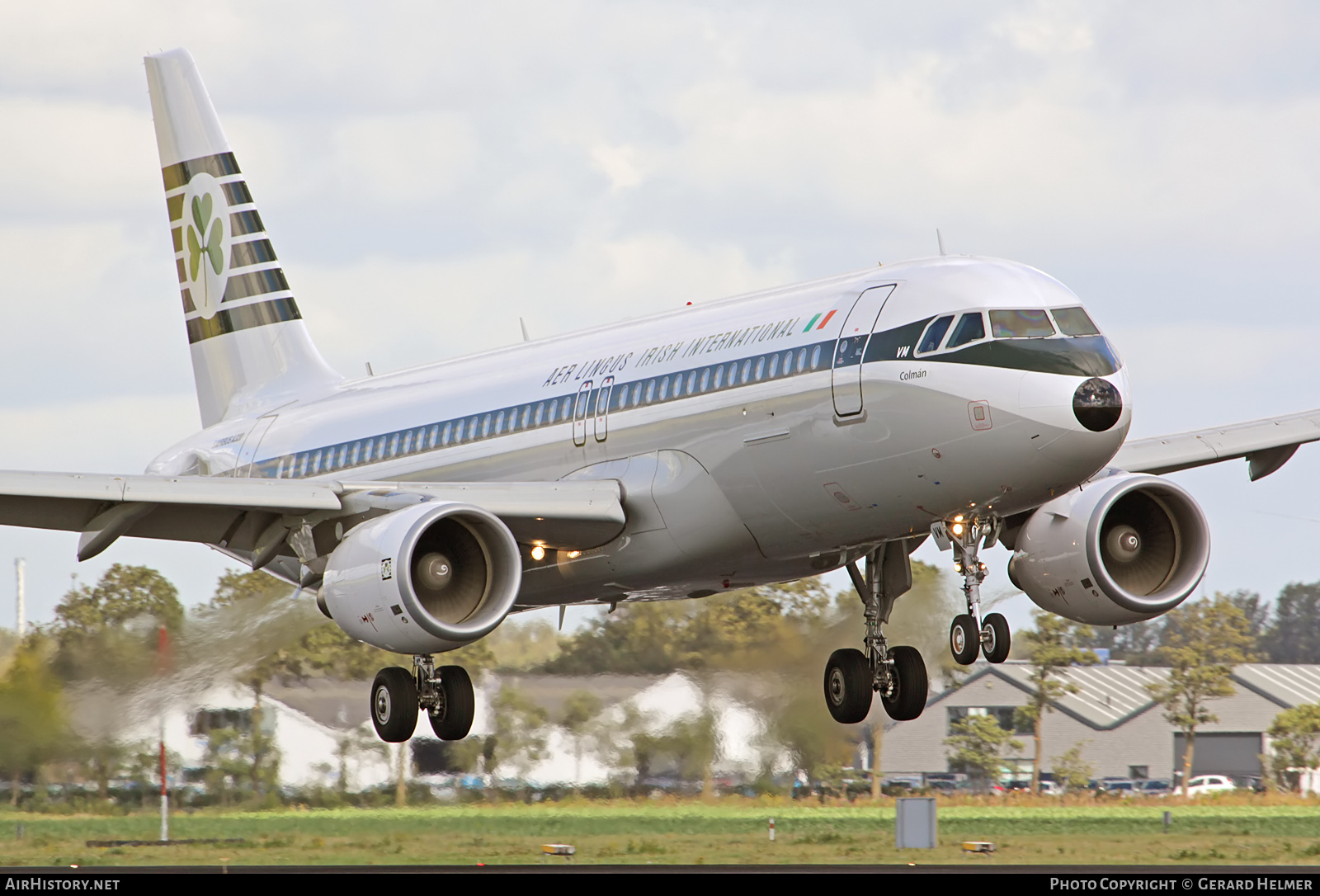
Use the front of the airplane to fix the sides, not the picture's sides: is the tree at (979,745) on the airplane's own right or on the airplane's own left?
on the airplane's own left

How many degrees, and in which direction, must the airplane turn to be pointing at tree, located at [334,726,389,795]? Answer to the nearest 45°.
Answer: approximately 180°

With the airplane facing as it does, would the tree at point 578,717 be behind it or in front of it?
behind

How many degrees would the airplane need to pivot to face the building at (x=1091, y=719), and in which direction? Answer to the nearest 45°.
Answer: approximately 135° to its left

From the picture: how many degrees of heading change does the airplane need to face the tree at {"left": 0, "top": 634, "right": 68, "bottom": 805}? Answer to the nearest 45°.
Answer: approximately 180°

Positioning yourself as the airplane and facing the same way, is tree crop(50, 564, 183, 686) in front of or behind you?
behind

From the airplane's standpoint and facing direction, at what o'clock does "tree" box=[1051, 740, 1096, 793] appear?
The tree is roughly at 8 o'clock from the airplane.

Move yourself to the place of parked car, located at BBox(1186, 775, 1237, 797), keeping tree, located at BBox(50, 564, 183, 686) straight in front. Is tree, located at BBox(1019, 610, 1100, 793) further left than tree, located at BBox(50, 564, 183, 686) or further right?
left

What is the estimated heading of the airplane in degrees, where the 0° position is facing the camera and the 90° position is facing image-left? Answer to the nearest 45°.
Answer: approximately 315°
